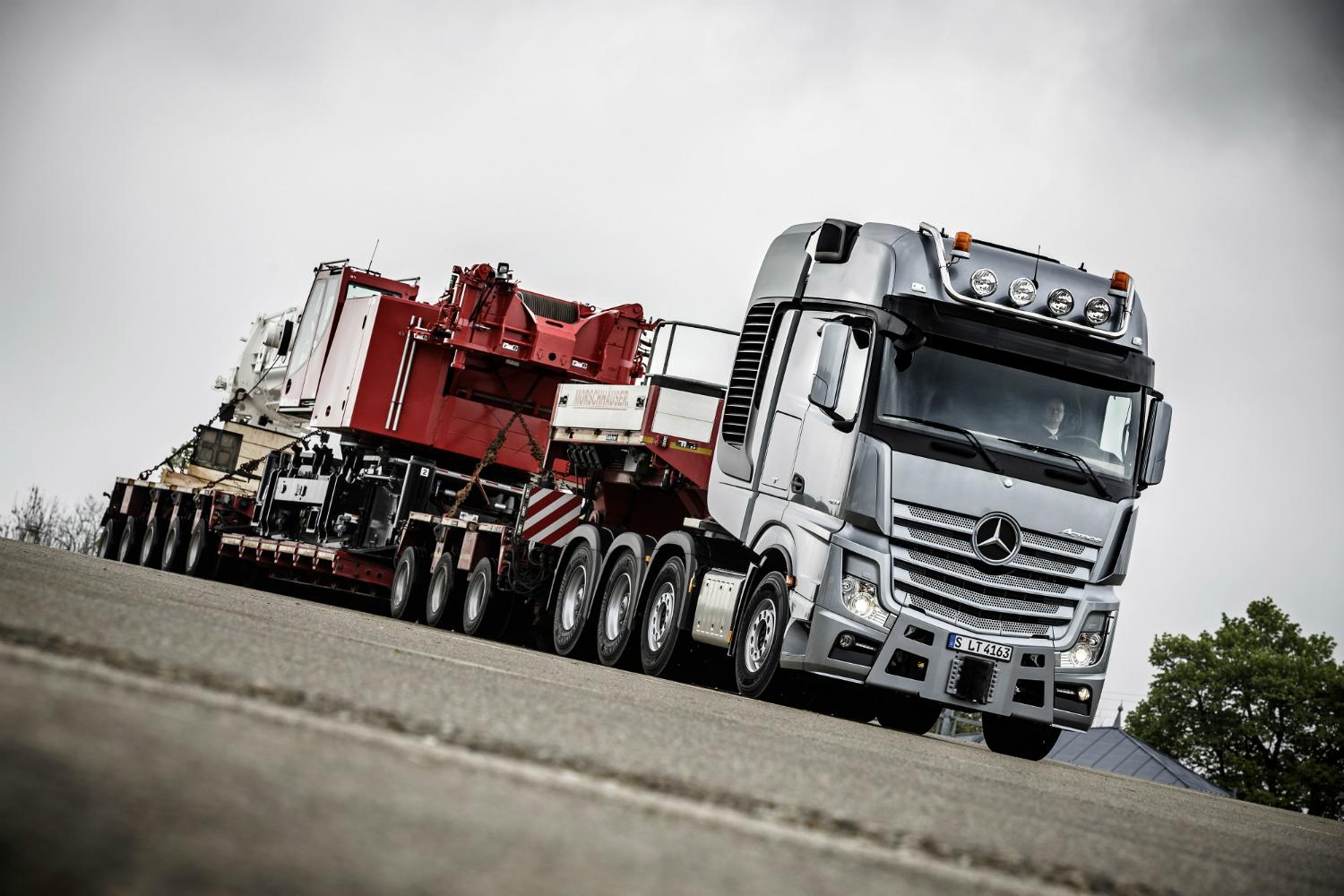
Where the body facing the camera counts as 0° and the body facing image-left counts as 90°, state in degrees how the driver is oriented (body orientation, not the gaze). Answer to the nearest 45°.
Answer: approximately 315°

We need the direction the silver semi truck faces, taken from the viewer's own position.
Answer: facing the viewer and to the right of the viewer
